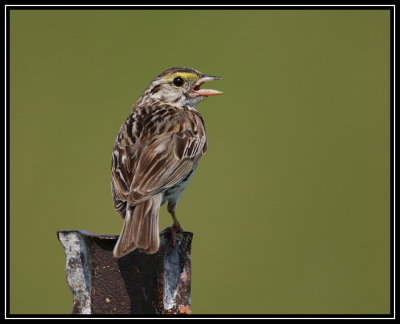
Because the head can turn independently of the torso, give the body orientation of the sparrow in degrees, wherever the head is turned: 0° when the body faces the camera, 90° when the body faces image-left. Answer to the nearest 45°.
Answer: approximately 225°
